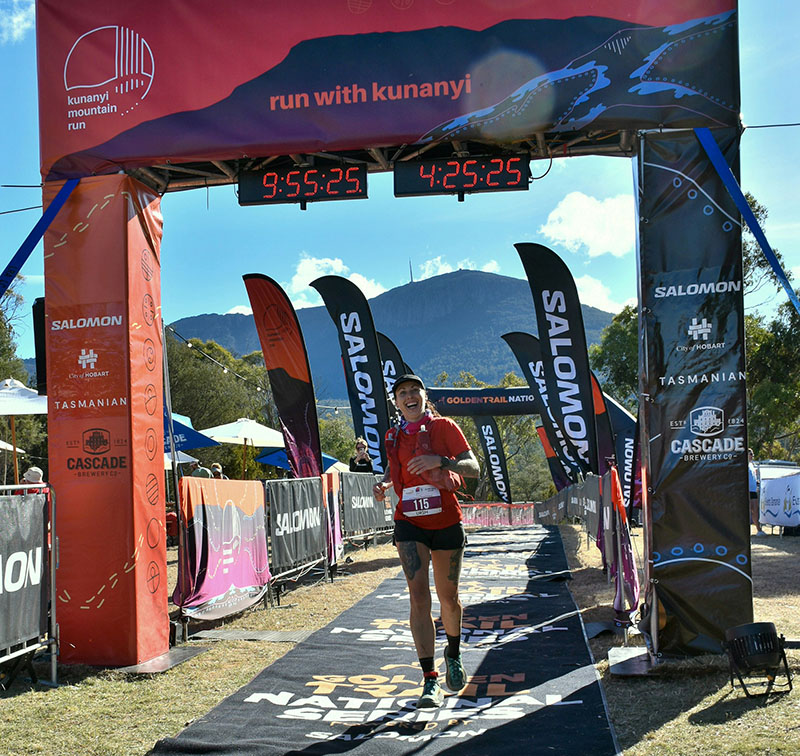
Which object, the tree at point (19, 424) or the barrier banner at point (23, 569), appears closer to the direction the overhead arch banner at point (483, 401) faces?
the barrier banner

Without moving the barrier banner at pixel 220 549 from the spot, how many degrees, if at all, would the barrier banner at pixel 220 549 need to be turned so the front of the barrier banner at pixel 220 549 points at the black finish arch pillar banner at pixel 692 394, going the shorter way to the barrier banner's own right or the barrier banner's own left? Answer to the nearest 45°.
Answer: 0° — it already faces it

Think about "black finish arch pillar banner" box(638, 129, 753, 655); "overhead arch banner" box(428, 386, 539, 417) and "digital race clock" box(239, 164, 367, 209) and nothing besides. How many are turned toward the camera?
3

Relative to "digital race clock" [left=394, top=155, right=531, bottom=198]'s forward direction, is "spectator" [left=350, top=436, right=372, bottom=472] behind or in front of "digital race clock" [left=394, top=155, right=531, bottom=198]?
behind

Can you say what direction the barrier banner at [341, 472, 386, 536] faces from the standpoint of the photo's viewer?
facing the viewer and to the right of the viewer

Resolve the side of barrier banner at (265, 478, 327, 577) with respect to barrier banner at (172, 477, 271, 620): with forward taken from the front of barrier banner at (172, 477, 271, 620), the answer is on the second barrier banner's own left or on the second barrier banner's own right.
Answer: on the second barrier banner's own left

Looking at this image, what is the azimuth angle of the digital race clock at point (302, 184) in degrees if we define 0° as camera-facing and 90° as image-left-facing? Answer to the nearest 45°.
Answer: approximately 0°
